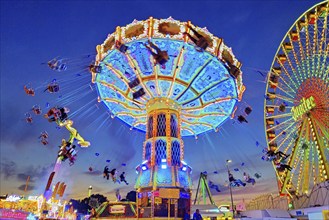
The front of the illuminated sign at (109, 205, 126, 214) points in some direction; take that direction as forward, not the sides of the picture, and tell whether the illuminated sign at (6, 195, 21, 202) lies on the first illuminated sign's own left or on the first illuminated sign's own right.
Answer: on the first illuminated sign's own right

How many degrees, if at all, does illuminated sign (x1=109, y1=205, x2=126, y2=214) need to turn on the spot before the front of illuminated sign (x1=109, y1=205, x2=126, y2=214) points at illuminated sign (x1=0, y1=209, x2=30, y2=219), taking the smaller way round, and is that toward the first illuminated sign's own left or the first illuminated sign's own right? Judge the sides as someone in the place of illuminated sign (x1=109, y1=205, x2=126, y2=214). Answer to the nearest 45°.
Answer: approximately 45° to the first illuminated sign's own right

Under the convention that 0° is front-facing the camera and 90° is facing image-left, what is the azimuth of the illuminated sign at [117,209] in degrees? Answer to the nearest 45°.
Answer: approximately 0°
